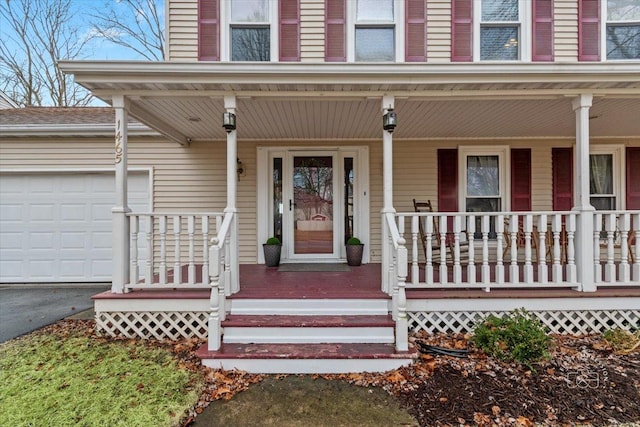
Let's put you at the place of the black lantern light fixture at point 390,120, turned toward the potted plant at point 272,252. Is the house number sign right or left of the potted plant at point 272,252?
left

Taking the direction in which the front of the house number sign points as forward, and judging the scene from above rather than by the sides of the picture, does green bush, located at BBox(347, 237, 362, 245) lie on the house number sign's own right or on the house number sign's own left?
on the house number sign's own left

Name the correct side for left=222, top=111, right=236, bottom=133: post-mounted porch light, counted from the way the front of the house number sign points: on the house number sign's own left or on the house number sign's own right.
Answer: on the house number sign's own left

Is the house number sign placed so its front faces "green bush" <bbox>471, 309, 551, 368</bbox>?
no

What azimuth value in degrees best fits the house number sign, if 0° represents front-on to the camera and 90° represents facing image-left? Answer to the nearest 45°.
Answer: approximately 0°

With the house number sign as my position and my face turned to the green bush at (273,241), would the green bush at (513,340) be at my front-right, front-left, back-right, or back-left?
front-right

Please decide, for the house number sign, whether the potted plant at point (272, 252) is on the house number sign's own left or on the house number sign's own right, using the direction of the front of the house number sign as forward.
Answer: on the house number sign's own left

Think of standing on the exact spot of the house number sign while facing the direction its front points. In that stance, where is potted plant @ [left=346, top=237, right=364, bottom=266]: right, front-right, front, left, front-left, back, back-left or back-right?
left

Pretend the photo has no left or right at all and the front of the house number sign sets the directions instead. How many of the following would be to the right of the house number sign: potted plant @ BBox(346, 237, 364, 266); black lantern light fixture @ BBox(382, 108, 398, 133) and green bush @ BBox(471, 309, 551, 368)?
0

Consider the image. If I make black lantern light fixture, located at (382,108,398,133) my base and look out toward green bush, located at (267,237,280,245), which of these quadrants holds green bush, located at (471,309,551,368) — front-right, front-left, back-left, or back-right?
back-right

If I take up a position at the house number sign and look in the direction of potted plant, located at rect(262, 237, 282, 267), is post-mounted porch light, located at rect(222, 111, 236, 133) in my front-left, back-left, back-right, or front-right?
front-right

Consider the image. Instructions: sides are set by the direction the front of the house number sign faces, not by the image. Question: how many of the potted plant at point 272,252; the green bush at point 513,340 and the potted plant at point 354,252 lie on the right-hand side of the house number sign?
0

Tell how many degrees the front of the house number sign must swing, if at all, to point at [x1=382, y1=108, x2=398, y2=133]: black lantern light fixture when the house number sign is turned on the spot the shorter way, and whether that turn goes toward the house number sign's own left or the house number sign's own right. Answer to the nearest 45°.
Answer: approximately 45° to the house number sign's own left

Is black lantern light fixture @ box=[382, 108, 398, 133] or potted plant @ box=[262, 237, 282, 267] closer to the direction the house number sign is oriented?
the black lantern light fixture

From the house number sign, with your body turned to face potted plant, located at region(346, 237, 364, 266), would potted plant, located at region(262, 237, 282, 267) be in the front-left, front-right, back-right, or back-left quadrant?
front-left

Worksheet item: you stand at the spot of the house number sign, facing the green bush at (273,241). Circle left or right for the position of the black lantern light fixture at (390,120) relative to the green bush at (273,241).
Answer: right

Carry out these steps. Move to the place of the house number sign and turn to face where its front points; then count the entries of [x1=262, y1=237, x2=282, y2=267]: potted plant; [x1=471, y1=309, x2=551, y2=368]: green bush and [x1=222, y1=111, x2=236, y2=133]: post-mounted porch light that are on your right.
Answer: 0

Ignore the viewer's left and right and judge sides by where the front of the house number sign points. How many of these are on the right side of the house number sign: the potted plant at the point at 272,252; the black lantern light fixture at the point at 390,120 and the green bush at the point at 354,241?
0

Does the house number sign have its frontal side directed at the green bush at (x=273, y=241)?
no
